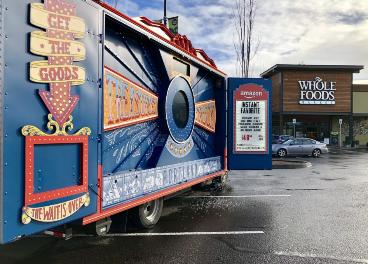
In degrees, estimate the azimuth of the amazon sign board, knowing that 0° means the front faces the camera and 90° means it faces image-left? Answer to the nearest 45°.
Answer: approximately 0°

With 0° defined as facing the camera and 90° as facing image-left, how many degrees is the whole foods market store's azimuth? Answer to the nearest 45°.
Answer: approximately 0°

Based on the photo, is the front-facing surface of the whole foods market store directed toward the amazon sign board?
yes

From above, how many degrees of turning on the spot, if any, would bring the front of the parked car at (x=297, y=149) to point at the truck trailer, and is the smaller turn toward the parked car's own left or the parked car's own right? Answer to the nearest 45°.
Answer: approximately 90° to the parked car's own left

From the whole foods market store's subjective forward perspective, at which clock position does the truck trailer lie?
The truck trailer is roughly at 12 o'clock from the whole foods market store.

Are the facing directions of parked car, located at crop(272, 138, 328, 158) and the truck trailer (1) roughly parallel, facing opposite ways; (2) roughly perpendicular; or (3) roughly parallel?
roughly perpendicular

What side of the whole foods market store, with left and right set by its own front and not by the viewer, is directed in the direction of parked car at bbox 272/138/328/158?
front

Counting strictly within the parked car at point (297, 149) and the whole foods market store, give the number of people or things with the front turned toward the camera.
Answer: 1
